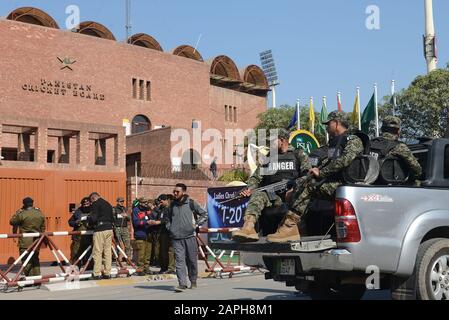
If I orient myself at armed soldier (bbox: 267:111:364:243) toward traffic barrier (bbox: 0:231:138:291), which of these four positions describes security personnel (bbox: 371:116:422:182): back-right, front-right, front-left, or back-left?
back-right

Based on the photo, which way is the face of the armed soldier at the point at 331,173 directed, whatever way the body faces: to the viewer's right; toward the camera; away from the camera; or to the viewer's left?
to the viewer's left

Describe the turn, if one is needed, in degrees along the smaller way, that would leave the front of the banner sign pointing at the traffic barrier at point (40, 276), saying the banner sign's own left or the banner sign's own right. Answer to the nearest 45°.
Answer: approximately 45° to the banner sign's own right

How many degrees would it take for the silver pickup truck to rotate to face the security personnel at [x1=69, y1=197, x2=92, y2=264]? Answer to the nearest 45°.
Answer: approximately 90° to its left

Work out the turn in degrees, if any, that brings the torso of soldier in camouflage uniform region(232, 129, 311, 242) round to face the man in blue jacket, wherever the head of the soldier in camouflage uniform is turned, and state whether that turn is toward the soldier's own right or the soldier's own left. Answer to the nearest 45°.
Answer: approximately 90° to the soldier's own right

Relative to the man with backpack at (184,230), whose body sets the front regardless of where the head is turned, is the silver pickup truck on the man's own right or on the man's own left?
on the man's own left

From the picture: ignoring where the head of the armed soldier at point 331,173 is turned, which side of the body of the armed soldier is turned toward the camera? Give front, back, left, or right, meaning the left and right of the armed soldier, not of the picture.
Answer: left

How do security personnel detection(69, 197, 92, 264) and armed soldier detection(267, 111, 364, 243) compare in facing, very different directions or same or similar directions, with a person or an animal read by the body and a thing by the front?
very different directions

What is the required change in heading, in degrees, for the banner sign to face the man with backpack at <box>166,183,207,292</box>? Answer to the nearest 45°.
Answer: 0° — it already faces them

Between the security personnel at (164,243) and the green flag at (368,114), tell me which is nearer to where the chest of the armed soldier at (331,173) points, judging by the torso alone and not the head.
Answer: the security personnel

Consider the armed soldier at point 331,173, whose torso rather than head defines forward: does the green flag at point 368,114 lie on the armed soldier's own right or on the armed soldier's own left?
on the armed soldier's own right
